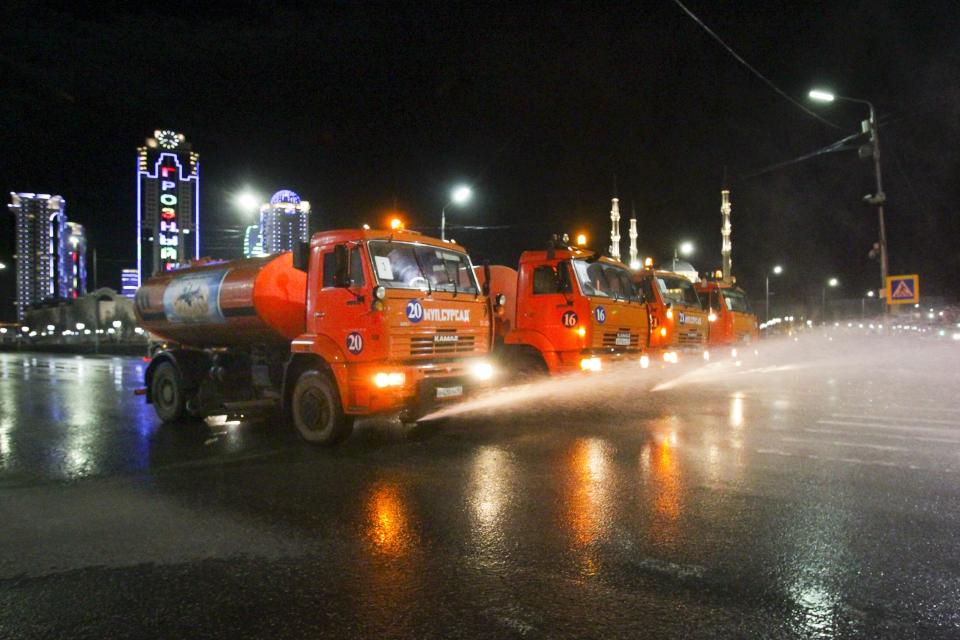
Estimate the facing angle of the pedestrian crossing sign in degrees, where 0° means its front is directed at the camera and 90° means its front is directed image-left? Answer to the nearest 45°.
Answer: approximately 0°

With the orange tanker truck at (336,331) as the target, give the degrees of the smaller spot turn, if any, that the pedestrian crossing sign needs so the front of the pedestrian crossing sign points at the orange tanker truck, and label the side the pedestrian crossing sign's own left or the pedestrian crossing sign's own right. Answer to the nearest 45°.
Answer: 0° — it already faces it

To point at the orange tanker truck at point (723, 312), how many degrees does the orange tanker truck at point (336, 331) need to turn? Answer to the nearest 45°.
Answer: approximately 90° to its left

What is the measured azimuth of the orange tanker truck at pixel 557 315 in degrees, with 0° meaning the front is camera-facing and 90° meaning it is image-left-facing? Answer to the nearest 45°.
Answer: approximately 315°

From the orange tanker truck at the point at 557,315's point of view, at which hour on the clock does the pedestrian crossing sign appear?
The pedestrian crossing sign is roughly at 9 o'clock from the orange tanker truck.

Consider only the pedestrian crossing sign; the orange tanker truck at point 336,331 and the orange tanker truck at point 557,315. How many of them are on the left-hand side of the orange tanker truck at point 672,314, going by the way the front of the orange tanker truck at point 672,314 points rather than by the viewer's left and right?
1

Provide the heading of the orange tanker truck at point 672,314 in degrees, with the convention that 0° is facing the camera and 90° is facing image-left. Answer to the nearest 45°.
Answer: approximately 315°

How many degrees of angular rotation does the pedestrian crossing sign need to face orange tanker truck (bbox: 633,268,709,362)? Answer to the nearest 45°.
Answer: approximately 45° to its right
